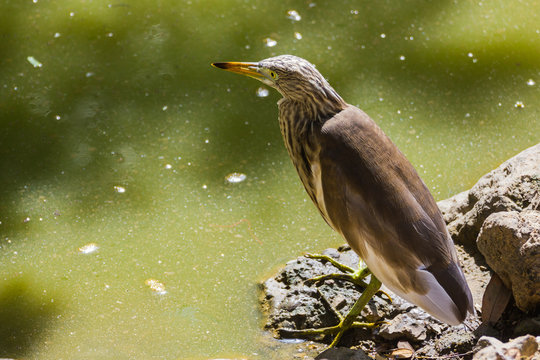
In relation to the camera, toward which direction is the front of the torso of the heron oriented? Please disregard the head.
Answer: to the viewer's left

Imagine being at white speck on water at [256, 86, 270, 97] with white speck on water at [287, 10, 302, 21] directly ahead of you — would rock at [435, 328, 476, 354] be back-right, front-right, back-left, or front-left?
back-right

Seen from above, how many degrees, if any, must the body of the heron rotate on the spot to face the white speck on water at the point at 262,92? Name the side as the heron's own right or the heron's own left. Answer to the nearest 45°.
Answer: approximately 45° to the heron's own right

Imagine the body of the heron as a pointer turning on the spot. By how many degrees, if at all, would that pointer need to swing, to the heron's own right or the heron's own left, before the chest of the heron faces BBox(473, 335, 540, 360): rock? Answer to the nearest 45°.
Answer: approximately 135° to the heron's own left

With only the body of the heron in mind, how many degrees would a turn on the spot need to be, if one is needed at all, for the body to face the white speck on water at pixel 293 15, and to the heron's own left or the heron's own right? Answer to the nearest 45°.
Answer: approximately 45° to the heron's own right
